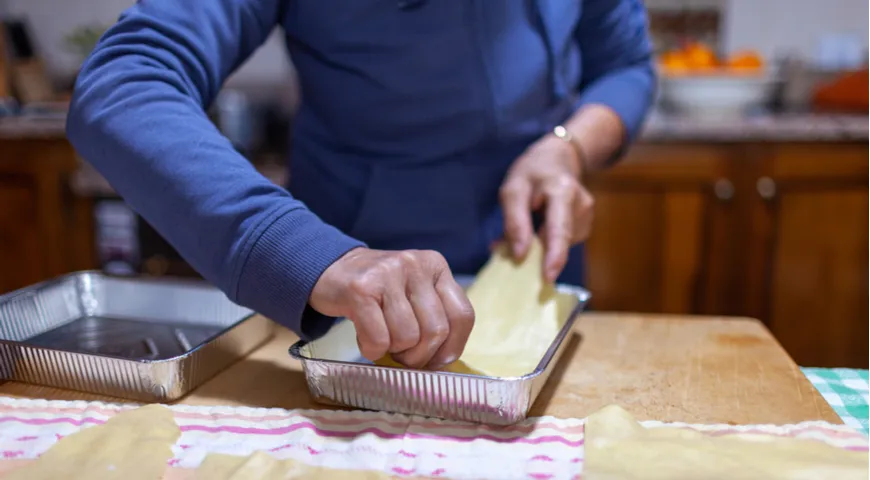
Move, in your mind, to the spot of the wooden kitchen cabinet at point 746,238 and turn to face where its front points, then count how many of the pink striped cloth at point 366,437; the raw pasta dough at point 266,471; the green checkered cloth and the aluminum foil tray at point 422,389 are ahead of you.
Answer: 4

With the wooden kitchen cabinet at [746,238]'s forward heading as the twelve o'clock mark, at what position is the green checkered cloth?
The green checkered cloth is roughly at 12 o'clock from the wooden kitchen cabinet.

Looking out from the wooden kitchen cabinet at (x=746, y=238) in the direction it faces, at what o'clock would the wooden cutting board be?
The wooden cutting board is roughly at 12 o'clock from the wooden kitchen cabinet.

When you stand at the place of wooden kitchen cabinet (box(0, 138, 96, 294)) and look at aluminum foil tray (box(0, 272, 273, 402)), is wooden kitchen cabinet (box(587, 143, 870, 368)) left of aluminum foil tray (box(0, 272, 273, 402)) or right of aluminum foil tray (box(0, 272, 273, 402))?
left

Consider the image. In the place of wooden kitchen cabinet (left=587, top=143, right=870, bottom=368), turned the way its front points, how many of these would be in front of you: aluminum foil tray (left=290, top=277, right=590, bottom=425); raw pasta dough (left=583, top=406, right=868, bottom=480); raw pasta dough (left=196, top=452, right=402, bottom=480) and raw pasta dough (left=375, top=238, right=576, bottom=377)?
4

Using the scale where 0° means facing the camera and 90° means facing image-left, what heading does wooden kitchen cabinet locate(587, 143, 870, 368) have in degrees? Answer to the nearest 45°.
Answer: approximately 0°

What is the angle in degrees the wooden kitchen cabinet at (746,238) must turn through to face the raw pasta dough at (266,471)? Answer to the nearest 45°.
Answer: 0° — it already faces it

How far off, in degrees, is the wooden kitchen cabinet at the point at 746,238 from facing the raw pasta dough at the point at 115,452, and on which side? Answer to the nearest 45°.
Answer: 0° — it already faces it
